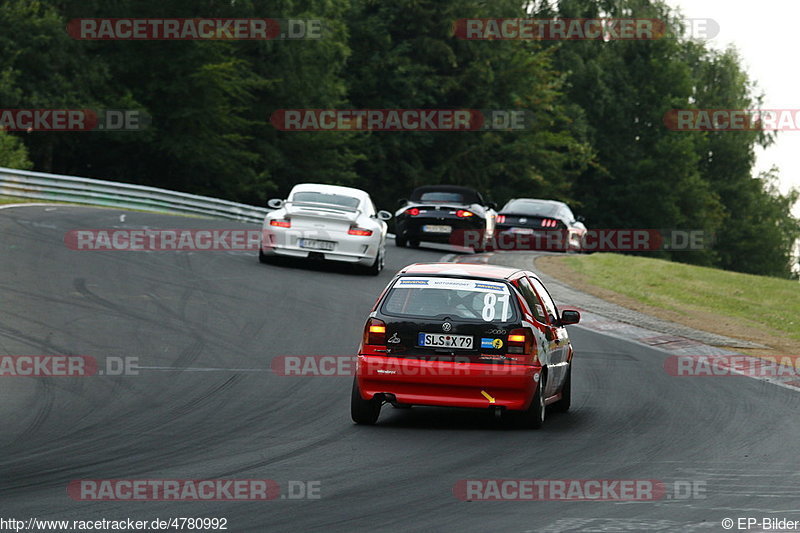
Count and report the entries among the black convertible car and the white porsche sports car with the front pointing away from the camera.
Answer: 2

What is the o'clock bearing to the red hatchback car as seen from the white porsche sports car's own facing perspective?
The red hatchback car is roughly at 6 o'clock from the white porsche sports car.

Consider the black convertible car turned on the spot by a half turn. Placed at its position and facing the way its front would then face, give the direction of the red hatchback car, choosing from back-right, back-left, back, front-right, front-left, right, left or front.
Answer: front

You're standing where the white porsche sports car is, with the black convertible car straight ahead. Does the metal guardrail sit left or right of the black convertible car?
left

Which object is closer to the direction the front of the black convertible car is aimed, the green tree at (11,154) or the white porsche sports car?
the green tree

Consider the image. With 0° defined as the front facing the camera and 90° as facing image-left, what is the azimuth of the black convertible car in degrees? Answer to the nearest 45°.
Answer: approximately 180°

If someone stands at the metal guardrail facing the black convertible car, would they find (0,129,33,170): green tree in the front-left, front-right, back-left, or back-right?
back-left

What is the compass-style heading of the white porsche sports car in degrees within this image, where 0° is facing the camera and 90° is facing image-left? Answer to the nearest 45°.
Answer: approximately 180°

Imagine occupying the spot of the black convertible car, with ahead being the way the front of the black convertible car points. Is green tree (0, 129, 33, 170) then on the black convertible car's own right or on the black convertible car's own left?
on the black convertible car's own left

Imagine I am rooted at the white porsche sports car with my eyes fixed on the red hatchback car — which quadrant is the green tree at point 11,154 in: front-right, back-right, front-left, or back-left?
back-right

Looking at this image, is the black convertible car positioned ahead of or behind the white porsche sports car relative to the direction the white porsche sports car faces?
ahead

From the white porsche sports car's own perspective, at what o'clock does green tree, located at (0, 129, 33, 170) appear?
The green tree is roughly at 11 o'clock from the white porsche sports car.
